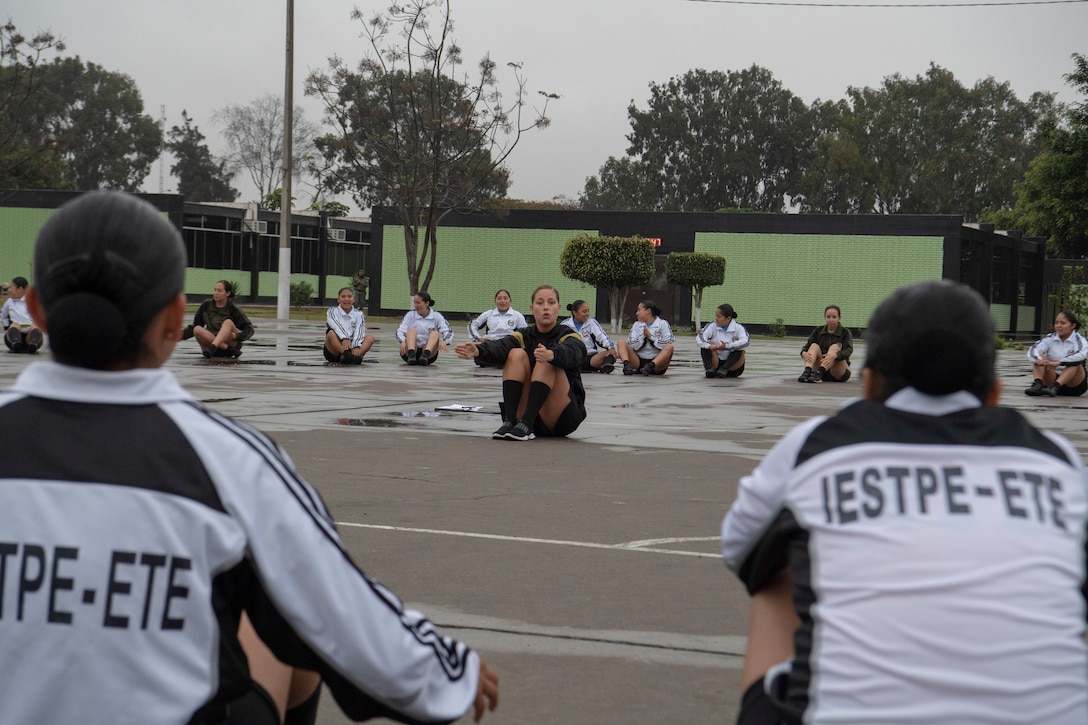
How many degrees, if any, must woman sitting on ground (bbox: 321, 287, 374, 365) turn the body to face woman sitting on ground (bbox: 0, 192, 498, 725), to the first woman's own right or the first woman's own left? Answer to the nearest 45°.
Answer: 0° — they already face them

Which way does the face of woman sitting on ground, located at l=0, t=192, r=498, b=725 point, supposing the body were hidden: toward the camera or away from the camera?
away from the camera

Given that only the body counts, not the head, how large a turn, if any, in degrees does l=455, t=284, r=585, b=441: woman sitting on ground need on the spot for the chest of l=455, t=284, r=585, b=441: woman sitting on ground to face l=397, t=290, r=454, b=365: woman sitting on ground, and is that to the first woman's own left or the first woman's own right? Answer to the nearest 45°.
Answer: approximately 135° to the first woman's own right

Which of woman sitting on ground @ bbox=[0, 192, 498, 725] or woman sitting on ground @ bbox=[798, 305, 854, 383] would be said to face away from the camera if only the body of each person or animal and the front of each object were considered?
woman sitting on ground @ bbox=[0, 192, 498, 725]

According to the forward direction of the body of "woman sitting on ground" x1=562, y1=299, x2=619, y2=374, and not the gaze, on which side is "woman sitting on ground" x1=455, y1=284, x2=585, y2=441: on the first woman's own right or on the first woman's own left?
on the first woman's own right

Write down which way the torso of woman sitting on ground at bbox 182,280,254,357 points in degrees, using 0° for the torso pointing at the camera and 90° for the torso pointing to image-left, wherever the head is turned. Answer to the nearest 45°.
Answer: approximately 0°

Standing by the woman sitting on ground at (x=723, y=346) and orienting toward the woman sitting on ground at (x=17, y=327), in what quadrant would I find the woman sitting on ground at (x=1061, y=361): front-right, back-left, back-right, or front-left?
back-left

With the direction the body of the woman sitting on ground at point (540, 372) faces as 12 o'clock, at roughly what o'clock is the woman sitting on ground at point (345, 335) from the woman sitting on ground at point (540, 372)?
the woman sitting on ground at point (345, 335) is roughly at 4 o'clock from the woman sitting on ground at point (540, 372).

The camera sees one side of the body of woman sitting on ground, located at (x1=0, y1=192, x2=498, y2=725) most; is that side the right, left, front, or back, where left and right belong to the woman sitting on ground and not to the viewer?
back
